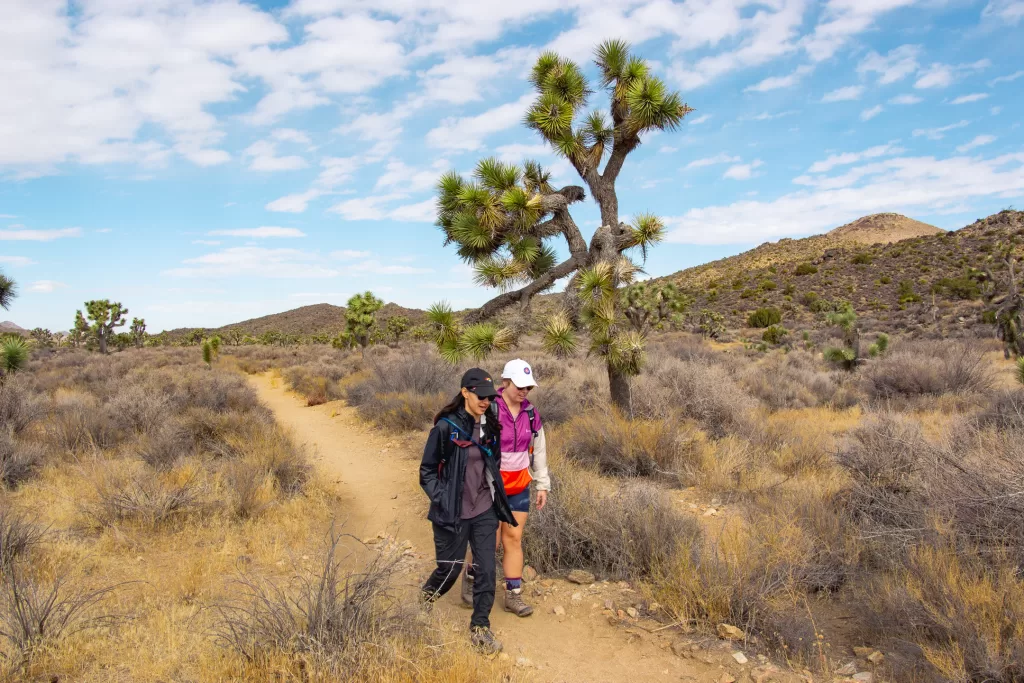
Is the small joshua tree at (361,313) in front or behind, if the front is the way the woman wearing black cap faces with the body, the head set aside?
behind

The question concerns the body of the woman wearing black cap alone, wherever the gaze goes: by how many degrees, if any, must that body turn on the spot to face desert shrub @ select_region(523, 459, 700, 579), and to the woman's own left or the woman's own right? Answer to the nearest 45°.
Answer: approximately 90° to the woman's own left

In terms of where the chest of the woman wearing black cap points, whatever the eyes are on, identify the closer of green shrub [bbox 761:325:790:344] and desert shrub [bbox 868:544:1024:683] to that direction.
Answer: the desert shrub

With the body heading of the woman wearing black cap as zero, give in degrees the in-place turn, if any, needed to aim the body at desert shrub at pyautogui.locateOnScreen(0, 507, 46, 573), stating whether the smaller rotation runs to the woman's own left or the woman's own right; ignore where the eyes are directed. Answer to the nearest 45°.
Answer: approximately 135° to the woman's own right

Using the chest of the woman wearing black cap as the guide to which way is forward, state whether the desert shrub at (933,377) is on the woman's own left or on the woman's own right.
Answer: on the woman's own left

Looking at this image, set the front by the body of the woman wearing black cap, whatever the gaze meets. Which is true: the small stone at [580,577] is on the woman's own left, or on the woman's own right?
on the woman's own left

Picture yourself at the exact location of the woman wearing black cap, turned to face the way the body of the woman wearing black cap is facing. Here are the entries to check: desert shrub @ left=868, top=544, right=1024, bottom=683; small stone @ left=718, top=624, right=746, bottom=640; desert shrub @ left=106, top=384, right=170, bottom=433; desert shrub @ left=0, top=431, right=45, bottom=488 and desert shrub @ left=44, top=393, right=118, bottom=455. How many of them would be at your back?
3

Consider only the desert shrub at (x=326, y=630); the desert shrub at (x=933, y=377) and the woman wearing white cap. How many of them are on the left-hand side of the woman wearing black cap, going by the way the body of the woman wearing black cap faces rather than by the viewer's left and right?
2

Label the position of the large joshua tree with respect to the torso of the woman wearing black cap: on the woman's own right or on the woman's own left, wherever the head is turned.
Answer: on the woman's own left

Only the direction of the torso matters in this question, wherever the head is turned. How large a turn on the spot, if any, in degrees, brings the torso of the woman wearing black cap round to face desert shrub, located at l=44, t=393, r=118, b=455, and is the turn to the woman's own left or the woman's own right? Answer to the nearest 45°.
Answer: approximately 180°

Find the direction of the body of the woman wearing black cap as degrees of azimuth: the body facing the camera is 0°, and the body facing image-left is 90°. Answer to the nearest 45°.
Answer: approximately 315°
